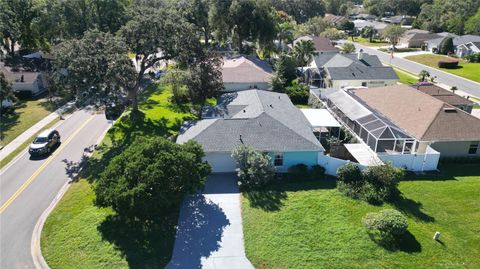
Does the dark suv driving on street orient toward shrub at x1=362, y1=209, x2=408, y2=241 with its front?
no

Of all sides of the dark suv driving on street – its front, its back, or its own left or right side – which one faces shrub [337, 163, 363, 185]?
left

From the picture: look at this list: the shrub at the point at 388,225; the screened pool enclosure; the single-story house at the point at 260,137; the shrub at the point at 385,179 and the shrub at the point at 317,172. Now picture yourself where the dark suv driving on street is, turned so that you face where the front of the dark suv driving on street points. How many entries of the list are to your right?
0

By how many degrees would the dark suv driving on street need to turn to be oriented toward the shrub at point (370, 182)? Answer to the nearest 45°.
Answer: approximately 90° to its left

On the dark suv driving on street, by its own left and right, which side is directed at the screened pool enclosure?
left

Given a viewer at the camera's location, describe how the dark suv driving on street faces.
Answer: facing the viewer and to the left of the viewer

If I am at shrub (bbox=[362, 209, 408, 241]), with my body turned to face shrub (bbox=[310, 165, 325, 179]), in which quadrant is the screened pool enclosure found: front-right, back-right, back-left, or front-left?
front-right

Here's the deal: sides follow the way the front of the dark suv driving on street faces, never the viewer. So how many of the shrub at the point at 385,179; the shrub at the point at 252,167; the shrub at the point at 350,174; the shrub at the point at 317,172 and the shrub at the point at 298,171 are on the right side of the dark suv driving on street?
0

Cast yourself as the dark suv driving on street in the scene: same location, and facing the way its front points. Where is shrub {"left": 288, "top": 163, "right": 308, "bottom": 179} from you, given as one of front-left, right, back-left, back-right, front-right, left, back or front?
left

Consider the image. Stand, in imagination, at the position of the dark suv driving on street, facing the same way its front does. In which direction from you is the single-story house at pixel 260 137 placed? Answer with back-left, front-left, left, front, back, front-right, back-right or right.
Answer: left

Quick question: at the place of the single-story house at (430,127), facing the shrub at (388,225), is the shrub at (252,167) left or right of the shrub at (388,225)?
right

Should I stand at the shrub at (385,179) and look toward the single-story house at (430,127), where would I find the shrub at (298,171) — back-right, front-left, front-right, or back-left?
back-left
